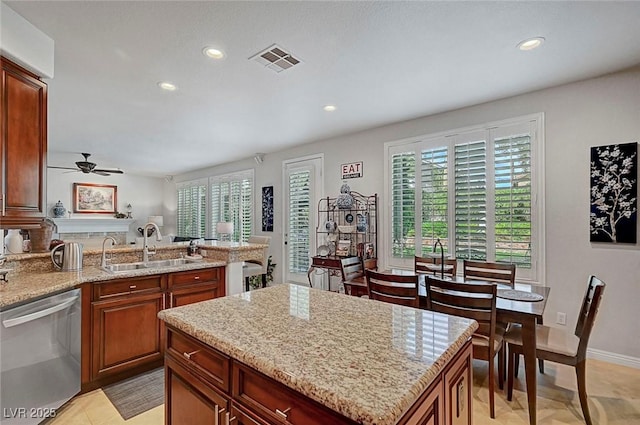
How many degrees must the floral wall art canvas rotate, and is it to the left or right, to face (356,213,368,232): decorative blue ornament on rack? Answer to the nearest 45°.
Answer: approximately 45° to its right

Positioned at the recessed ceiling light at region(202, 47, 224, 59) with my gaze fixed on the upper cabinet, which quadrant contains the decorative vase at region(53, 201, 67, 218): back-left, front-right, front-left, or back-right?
front-right

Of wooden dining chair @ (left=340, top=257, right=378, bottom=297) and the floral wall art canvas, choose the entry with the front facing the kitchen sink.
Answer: the floral wall art canvas

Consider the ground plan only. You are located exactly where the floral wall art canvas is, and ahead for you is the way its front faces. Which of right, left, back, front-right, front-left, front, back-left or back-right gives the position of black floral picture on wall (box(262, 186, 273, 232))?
front-right

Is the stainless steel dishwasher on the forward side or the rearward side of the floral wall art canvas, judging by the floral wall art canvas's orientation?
on the forward side

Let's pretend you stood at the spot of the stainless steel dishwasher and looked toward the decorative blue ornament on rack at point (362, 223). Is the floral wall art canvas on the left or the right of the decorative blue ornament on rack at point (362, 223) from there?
right

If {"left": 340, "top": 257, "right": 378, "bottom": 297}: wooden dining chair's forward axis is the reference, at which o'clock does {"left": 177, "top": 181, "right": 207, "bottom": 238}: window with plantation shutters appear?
The window with plantation shutters is roughly at 6 o'clock from the wooden dining chair.

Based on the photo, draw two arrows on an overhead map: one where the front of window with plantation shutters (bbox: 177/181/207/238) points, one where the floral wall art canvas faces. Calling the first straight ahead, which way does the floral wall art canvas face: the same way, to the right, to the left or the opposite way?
to the right

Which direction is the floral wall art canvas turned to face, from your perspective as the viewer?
facing the viewer and to the left of the viewer

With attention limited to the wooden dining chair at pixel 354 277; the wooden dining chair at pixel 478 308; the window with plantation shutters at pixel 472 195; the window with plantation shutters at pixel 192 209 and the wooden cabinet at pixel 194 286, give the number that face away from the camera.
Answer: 1

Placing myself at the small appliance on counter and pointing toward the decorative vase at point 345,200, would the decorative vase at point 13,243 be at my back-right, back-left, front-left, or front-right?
back-left

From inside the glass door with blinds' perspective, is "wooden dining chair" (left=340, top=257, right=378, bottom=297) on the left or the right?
on its left

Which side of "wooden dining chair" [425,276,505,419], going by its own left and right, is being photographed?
back

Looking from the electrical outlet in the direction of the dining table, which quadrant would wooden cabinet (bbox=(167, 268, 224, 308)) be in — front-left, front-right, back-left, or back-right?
front-right

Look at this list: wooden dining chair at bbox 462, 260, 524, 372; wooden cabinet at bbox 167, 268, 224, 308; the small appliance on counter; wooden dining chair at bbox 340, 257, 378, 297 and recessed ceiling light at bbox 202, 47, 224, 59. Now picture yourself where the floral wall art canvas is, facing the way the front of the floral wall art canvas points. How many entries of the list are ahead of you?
5

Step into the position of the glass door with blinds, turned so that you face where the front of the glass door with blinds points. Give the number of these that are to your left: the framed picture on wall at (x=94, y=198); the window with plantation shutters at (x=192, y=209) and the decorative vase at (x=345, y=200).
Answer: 1

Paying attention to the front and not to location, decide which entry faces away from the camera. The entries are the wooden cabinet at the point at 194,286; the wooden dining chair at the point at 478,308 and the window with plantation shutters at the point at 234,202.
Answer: the wooden dining chair

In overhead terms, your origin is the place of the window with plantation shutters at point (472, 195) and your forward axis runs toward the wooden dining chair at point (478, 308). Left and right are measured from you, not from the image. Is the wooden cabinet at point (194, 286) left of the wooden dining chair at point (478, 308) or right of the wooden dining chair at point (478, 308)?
right

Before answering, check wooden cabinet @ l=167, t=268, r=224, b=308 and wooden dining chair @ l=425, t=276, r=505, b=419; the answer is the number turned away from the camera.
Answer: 1

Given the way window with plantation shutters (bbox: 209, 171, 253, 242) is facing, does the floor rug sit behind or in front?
in front

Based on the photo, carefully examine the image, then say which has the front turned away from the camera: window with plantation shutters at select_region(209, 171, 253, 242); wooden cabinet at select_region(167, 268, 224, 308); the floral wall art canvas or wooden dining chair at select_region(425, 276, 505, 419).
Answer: the wooden dining chair

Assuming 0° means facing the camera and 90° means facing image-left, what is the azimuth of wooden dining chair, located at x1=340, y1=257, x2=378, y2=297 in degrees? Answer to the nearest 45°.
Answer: approximately 315°

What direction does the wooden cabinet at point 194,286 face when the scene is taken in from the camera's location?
facing the viewer and to the right of the viewer
